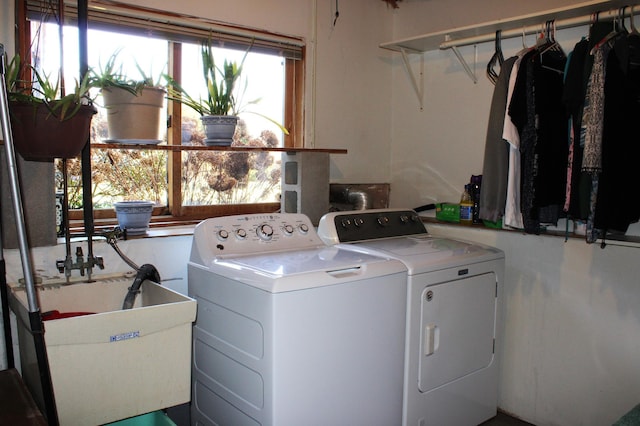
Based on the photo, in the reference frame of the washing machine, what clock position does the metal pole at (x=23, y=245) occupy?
The metal pole is roughly at 3 o'clock from the washing machine.

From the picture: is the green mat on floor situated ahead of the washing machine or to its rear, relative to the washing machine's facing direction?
ahead

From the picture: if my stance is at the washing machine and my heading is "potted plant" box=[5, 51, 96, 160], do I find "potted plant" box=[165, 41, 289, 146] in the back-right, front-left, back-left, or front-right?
front-right

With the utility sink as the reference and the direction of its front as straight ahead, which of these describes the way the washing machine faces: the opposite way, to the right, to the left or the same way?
the same way

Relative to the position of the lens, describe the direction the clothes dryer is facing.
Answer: facing the viewer and to the right of the viewer

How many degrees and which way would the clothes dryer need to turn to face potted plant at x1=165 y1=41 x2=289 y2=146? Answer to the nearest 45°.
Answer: approximately 135° to its right

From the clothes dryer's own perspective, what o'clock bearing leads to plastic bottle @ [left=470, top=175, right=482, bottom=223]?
The plastic bottle is roughly at 8 o'clock from the clothes dryer.

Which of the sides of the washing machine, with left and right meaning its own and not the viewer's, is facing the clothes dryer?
left

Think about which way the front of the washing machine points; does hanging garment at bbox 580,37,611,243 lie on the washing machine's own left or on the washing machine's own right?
on the washing machine's own left

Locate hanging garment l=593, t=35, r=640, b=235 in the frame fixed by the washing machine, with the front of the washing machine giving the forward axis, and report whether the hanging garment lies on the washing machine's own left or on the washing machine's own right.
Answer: on the washing machine's own left

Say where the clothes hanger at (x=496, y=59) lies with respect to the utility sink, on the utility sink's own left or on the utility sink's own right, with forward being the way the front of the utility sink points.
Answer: on the utility sink's own left
